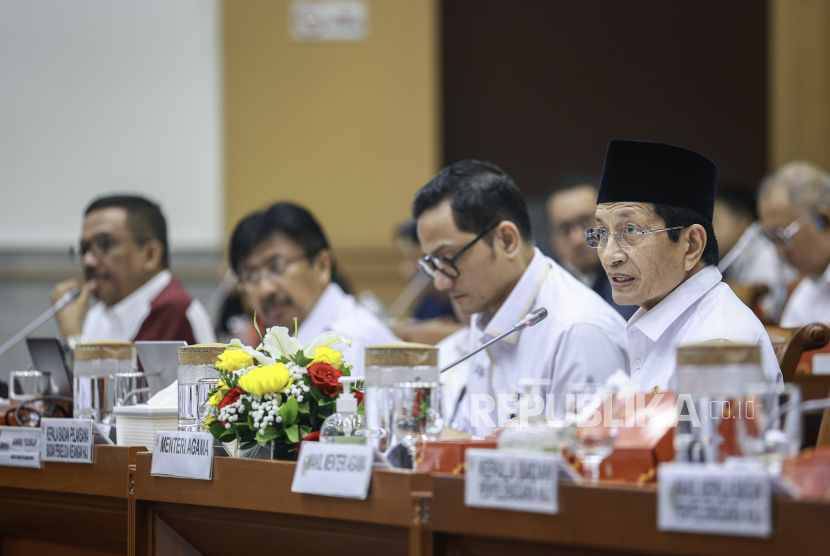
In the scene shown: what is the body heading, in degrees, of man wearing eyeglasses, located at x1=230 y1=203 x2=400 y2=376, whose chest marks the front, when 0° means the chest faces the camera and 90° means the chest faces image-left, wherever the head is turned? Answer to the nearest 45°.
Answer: approximately 45°

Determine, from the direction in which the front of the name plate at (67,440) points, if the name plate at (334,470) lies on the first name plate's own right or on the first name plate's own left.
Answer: on the first name plate's own left

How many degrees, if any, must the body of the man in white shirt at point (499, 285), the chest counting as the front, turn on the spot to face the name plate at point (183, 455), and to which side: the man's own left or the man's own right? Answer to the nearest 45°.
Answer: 0° — they already face it

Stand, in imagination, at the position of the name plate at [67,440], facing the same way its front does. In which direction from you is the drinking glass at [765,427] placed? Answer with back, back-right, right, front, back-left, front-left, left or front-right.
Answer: left

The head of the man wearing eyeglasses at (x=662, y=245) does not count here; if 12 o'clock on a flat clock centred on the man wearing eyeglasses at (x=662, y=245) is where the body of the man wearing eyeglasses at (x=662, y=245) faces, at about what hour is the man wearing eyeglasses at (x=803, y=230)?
the man wearing eyeglasses at (x=803, y=230) is roughly at 5 o'clock from the man wearing eyeglasses at (x=662, y=245).

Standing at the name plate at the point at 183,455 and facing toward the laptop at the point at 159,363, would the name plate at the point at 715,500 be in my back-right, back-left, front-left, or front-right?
back-right

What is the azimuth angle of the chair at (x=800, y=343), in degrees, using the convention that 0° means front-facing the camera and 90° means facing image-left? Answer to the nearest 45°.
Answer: approximately 45°

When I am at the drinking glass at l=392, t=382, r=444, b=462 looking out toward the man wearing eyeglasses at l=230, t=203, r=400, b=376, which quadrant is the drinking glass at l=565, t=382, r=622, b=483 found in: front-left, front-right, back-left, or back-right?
back-right
